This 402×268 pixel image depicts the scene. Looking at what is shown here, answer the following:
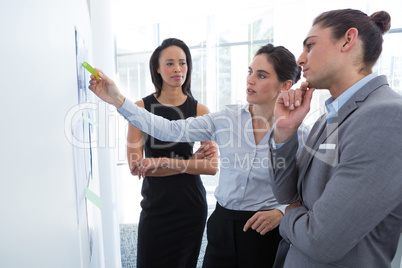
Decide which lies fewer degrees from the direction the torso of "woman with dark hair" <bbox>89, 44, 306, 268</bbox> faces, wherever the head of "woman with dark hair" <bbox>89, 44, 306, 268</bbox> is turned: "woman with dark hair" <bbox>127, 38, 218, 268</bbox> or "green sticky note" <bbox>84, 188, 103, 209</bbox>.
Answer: the green sticky note

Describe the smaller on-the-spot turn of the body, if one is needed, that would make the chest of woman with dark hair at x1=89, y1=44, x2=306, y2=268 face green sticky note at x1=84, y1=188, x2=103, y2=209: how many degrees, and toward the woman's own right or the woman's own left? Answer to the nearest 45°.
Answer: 0° — they already face it

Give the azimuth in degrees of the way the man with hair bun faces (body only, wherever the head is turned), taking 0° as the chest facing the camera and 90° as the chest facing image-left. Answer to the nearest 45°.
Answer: approximately 90°

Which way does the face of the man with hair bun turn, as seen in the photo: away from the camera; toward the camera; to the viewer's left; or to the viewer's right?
to the viewer's left

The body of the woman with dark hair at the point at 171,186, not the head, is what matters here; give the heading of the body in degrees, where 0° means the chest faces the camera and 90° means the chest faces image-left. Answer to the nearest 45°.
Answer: approximately 0°
